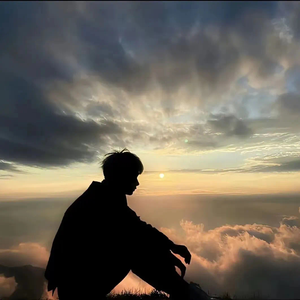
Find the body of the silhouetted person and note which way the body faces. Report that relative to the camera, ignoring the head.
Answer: to the viewer's right

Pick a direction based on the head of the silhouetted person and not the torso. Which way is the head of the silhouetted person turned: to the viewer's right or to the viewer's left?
to the viewer's right
